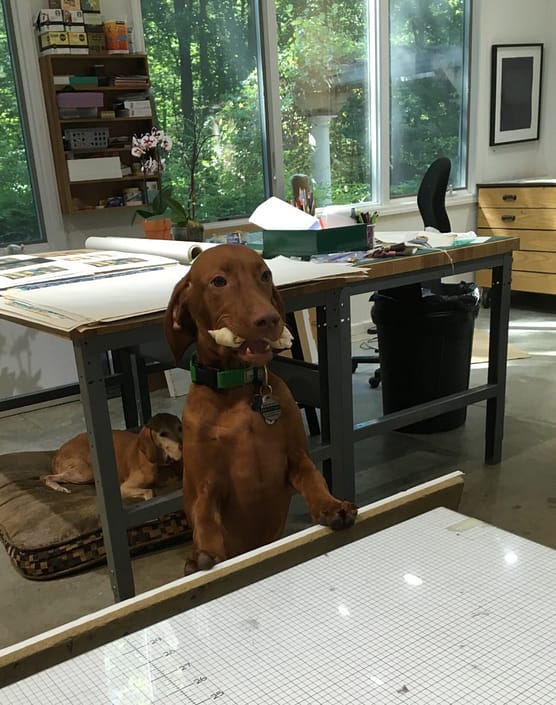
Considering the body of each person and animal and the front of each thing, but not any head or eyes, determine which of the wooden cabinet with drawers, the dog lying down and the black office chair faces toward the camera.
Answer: the wooden cabinet with drawers

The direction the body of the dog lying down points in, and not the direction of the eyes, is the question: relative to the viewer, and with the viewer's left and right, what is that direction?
facing to the right of the viewer

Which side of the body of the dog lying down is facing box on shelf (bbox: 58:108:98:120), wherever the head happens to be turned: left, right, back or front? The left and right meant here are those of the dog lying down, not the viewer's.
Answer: left

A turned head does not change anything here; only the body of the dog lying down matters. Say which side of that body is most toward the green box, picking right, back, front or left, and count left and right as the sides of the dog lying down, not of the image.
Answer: front
